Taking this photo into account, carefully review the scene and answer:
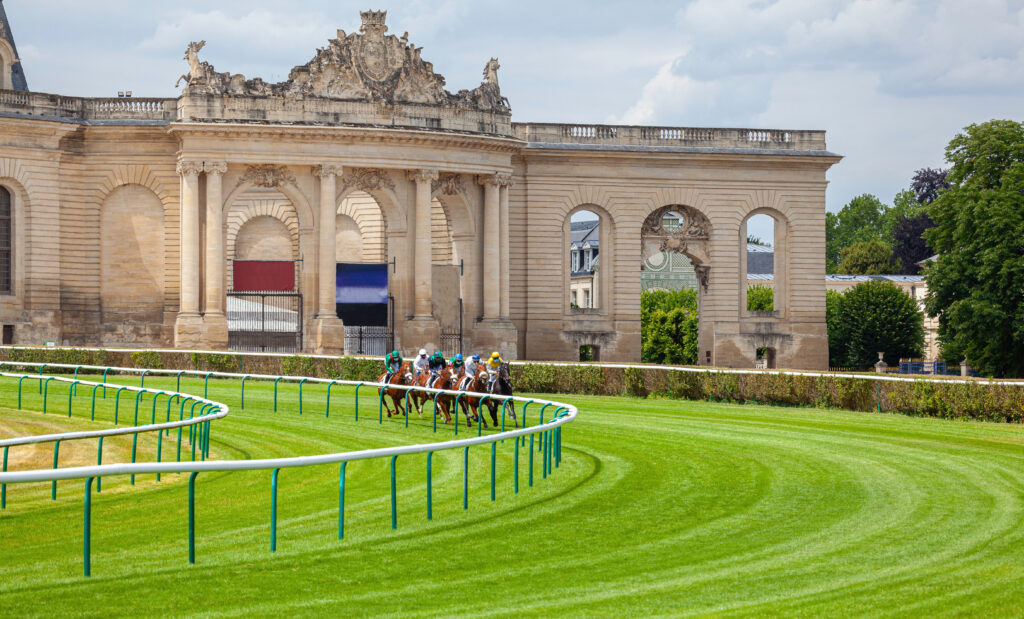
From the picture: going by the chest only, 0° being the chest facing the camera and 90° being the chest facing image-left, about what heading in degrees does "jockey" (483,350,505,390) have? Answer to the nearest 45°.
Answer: approximately 315°

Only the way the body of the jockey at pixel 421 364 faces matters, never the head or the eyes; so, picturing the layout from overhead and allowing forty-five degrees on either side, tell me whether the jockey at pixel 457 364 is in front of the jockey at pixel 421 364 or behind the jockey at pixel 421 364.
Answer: in front

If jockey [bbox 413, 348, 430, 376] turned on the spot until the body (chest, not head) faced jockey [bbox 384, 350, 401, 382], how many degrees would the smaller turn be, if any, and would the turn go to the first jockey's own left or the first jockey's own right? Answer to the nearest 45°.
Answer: approximately 90° to the first jockey's own right

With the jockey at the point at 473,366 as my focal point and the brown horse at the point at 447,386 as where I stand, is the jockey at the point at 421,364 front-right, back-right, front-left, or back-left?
back-left

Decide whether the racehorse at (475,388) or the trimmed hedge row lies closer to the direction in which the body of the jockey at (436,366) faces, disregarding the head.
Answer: the racehorse

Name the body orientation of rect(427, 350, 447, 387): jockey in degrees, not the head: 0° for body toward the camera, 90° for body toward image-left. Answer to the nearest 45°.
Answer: approximately 315°

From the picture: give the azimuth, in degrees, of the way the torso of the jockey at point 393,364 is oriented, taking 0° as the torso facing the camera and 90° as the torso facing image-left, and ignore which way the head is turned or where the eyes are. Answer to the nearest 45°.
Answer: approximately 315°
